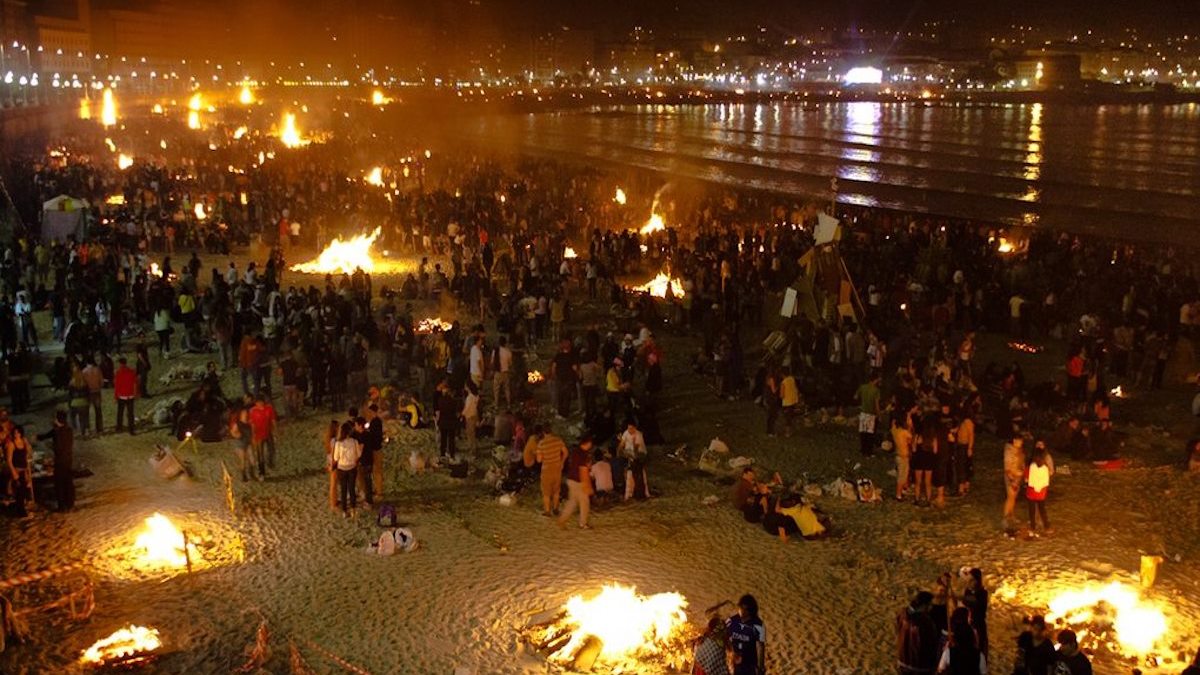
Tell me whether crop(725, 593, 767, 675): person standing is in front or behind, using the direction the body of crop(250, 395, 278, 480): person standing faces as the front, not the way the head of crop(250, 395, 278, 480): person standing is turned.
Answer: in front

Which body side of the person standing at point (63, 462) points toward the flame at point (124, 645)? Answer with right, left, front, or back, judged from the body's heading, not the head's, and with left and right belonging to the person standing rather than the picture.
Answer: left

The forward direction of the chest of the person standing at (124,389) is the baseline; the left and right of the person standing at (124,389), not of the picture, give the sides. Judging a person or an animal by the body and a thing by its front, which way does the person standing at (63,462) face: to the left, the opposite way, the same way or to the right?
to the left

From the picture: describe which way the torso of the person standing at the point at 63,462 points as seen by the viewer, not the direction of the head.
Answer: to the viewer's left

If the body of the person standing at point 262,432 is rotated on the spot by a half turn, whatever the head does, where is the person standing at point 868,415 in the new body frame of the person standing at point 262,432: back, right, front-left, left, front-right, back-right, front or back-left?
right

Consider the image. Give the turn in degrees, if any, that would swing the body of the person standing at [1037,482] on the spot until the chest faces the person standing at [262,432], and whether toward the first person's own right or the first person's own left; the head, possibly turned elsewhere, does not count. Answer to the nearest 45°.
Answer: approximately 90° to the first person's own right

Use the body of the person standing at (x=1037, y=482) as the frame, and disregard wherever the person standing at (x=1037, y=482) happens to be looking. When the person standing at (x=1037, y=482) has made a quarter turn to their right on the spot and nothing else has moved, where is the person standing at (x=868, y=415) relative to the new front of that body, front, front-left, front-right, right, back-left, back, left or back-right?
front-right

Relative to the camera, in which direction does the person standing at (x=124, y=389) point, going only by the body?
away from the camera

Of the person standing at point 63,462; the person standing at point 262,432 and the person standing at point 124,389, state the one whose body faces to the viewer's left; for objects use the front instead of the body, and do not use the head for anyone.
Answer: the person standing at point 63,462
